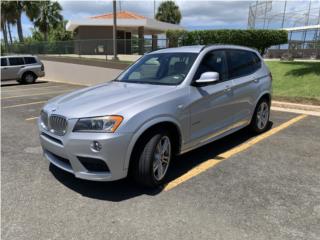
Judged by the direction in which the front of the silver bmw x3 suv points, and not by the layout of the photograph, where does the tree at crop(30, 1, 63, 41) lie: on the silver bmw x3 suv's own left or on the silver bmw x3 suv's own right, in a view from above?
on the silver bmw x3 suv's own right

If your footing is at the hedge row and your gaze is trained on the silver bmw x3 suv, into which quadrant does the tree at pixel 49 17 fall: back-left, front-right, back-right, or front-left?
back-right

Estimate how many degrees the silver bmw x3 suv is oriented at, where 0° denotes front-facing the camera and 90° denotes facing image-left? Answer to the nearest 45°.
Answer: approximately 45°

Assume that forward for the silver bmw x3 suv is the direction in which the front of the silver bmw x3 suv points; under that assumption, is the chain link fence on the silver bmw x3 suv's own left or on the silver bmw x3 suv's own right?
on the silver bmw x3 suv's own right

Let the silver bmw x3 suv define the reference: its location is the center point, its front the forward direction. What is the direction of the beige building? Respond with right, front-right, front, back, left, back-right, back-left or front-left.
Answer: back-right
